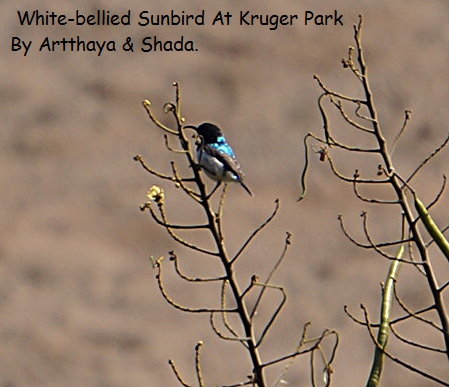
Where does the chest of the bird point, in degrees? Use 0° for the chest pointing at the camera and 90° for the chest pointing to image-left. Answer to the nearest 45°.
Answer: approximately 90°
